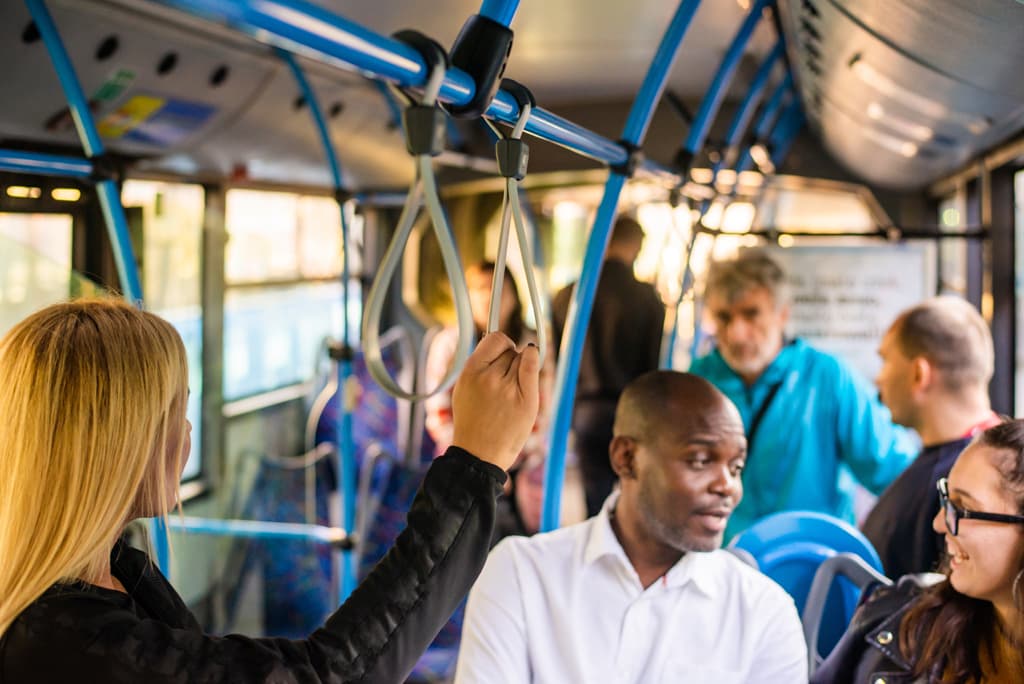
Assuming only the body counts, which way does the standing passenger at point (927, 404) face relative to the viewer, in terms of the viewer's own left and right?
facing away from the viewer and to the left of the viewer

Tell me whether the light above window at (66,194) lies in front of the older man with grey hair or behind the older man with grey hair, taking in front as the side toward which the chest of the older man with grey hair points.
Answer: in front

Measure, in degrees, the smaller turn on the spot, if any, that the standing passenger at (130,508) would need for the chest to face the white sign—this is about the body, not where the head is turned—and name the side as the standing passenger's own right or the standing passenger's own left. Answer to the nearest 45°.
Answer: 0° — they already face it

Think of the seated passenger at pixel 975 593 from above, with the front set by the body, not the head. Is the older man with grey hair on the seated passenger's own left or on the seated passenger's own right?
on the seated passenger's own right

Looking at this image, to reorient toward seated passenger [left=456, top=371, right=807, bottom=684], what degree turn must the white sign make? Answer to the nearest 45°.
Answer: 0° — it already faces them

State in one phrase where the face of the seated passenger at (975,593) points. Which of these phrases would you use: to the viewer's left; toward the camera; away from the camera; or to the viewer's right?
to the viewer's left

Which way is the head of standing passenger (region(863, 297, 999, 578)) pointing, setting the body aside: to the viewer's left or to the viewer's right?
to the viewer's left

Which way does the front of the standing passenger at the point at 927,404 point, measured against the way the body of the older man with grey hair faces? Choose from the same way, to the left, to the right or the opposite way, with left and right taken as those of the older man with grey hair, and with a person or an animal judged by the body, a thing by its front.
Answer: to the right

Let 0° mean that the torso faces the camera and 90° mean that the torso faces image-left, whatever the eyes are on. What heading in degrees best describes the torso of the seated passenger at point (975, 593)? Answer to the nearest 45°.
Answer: approximately 45°

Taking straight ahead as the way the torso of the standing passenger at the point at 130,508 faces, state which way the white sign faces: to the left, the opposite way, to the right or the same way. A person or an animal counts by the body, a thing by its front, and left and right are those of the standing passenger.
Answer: the opposite way

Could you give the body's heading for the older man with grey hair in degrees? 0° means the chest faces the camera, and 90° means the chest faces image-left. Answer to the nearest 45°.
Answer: approximately 45°

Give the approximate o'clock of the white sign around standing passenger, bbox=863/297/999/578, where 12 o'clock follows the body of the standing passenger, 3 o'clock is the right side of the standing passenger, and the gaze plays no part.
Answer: The white sign is roughly at 1 o'clock from the standing passenger.

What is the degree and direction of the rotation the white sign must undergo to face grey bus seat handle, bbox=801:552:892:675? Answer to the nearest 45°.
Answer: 0° — it already faces it
